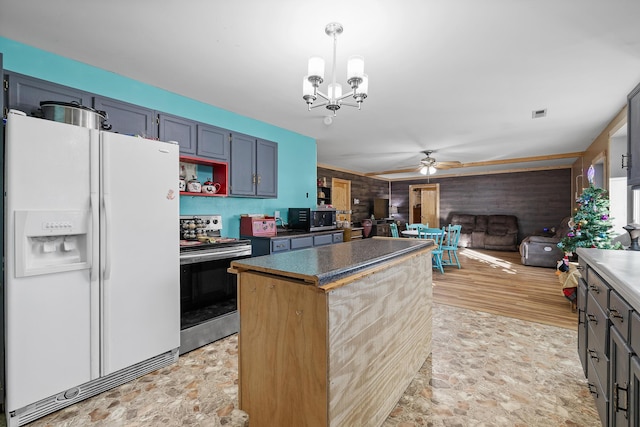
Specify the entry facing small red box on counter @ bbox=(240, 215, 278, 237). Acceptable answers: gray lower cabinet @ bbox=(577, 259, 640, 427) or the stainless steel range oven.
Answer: the gray lower cabinet

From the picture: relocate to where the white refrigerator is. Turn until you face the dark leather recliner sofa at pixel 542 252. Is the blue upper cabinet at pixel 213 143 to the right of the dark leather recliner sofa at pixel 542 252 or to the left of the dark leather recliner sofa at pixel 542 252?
left

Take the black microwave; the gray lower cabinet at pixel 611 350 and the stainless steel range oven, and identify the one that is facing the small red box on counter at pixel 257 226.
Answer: the gray lower cabinet

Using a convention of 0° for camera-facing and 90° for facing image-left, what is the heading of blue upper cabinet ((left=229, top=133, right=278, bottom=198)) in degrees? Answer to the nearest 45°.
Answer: approximately 315°

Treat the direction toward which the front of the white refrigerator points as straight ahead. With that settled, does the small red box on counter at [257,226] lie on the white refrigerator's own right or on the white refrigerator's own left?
on the white refrigerator's own left

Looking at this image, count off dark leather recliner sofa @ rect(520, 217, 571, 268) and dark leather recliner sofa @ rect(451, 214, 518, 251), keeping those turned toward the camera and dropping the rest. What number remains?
1

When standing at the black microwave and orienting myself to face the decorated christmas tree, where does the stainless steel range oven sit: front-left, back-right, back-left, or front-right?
back-right

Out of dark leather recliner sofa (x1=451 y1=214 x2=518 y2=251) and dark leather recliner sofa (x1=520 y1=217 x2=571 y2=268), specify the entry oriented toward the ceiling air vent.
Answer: dark leather recliner sofa (x1=451 y1=214 x2=518 y2=251)

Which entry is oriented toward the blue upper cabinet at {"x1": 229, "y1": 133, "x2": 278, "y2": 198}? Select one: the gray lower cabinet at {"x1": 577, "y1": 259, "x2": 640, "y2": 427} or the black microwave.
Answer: the gray lower cabinet

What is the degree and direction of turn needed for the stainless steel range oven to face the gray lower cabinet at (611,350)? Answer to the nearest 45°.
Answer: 0° — it already faces it

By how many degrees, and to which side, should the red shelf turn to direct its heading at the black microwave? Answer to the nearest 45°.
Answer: approximately 45° to its left
